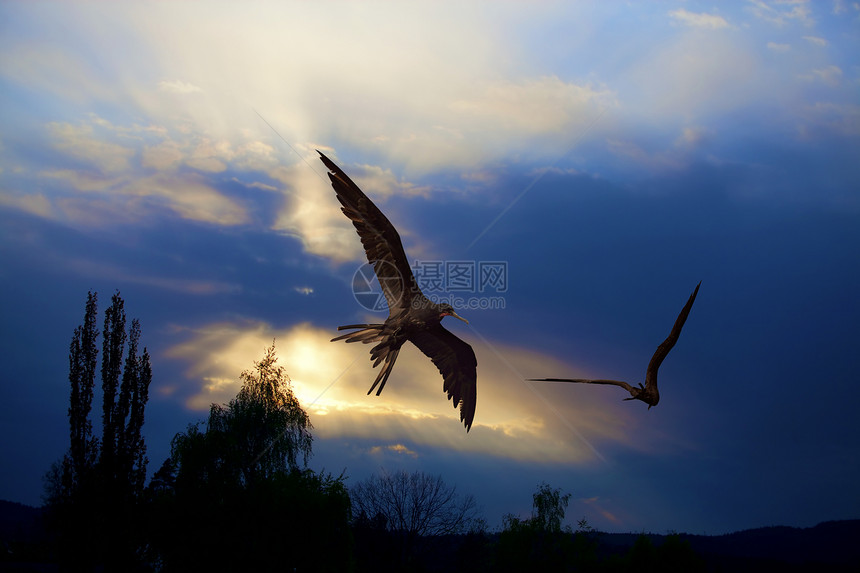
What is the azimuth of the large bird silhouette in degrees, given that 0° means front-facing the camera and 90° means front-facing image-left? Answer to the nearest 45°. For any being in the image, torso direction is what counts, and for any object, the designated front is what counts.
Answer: approximately 270°

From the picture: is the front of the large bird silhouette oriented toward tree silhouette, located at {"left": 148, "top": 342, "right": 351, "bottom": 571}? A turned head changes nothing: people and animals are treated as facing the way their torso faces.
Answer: no

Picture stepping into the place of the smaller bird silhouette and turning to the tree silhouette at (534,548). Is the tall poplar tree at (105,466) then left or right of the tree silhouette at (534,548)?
left

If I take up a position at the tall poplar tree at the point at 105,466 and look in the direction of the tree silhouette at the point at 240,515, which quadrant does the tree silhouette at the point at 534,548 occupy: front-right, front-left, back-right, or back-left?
front-left

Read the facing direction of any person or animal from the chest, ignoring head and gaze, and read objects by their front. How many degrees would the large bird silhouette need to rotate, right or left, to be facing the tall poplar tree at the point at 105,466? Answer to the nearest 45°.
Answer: approximately 135° to its left

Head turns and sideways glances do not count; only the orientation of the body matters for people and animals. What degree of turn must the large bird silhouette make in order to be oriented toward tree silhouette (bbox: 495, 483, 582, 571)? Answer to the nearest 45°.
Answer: approximately 90° to its left
